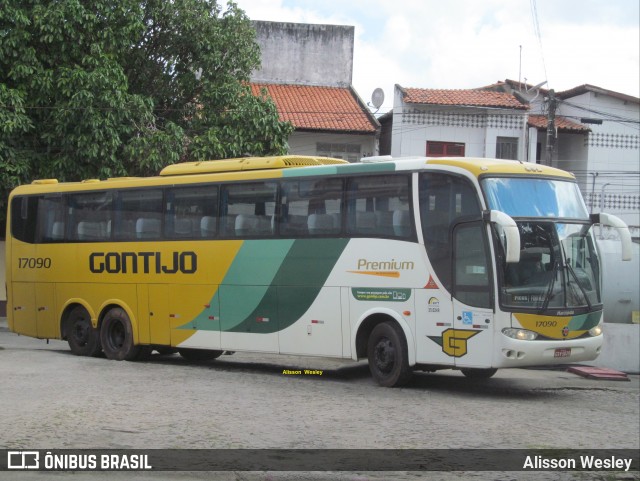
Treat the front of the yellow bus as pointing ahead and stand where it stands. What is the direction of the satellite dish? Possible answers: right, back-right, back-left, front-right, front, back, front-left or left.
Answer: back-left

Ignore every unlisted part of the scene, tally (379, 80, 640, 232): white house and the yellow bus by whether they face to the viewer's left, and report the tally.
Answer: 0

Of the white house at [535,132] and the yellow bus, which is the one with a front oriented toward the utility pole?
the white house

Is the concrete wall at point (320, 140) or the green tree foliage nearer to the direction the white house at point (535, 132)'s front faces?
the green tree foliage

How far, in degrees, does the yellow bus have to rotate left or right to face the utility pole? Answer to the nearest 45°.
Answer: approximately 90° to its left

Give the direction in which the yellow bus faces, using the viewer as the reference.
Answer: facing the viewer and to the right of the viewer

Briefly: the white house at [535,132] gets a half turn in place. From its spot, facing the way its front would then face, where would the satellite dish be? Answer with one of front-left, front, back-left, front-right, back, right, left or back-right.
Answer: left

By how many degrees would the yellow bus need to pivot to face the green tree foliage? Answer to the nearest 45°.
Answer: approximately 180°

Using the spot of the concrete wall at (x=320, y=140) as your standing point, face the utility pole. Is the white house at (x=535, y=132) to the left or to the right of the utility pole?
left

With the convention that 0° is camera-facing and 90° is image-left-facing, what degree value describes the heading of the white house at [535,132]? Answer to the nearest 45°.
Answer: approximately 0°

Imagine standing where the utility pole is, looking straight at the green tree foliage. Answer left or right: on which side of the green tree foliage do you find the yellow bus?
left

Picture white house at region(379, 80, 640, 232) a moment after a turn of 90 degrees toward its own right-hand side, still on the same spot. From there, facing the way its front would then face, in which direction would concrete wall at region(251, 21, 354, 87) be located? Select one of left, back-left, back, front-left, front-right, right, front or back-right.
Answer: front

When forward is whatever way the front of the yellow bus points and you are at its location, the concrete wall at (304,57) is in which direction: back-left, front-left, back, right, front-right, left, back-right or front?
back-left

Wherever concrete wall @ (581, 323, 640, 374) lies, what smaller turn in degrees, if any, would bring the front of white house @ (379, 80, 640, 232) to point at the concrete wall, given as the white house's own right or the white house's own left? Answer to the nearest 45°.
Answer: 0° — it already faces it

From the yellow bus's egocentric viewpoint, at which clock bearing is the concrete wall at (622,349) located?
The concrete wall is roughly at 11 o'clock from the yellow bus.

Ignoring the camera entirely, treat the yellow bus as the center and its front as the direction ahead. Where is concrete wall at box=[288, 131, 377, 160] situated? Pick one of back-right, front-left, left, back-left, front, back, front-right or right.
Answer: back-left
